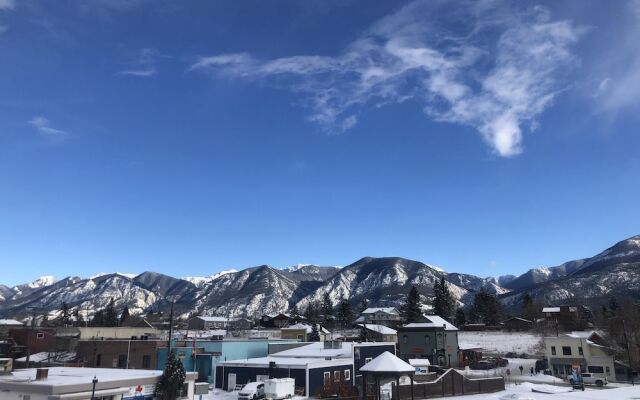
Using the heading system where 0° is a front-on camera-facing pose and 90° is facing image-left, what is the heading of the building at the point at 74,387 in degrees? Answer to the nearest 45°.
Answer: approximately 315°

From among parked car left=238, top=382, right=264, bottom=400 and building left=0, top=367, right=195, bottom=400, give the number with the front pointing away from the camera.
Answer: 0

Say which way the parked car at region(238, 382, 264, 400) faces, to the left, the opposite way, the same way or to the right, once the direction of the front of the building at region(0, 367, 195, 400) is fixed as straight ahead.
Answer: to the right

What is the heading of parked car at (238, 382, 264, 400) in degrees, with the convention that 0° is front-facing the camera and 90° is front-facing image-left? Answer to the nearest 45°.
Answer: approximately 45°

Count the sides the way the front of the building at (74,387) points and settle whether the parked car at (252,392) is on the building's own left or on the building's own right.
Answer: on the building's own left

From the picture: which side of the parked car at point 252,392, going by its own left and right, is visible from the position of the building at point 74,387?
front

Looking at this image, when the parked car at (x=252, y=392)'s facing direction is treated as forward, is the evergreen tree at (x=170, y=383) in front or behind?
in front

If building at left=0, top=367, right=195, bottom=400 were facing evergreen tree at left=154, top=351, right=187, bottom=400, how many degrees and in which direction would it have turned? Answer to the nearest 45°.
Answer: approximately 90° to its left
